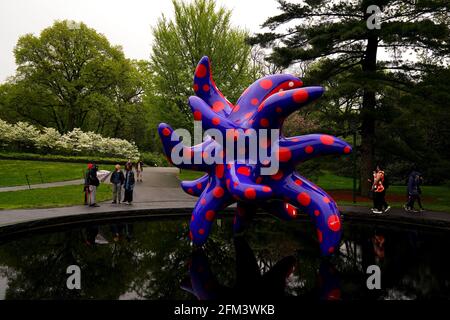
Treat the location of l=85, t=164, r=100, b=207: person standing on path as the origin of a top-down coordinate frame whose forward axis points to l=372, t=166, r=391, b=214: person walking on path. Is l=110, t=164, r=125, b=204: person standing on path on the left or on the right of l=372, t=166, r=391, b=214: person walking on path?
left

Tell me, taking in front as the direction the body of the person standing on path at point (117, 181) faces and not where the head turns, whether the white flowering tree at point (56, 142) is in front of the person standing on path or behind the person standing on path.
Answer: behind

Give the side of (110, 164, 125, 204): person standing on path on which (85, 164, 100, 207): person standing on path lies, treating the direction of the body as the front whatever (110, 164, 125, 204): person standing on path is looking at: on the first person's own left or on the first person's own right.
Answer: on the first person's own right

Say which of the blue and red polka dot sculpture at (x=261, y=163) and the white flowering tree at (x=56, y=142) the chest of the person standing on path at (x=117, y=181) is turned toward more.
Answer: the blue and red polka dot sculpture

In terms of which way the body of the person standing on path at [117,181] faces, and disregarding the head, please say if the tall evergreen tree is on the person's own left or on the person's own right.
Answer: on the person's own left

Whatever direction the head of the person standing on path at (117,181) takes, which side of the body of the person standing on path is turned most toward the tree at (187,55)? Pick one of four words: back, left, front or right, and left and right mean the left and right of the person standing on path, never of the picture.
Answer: back

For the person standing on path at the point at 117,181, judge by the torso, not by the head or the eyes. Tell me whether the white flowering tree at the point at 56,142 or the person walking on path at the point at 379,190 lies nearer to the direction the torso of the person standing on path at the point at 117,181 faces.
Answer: the person walking on path

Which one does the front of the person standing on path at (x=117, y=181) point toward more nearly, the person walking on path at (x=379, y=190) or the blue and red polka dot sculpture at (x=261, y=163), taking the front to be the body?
the blue and red polka dot sculpture

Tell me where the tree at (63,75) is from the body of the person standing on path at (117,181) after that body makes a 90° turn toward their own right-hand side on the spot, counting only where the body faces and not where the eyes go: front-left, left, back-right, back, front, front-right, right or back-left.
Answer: right

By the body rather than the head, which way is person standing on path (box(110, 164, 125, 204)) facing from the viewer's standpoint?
toward the camera

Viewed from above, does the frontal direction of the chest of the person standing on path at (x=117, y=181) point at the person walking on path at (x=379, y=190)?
no
